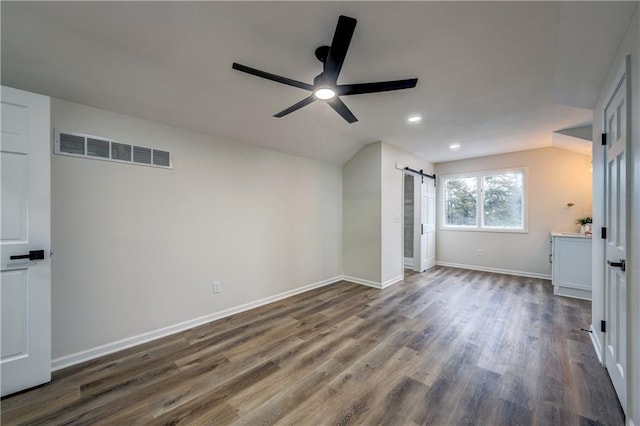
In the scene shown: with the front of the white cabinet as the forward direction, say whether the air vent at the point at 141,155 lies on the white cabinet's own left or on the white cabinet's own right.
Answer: on the white cabinet's own left

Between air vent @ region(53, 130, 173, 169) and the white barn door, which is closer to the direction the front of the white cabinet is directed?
the white barn door

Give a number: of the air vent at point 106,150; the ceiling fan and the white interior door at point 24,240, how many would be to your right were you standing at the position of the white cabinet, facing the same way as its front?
0

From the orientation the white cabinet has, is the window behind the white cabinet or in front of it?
in front

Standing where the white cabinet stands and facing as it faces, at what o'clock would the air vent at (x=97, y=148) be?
The air vent is roughly at 10 o'clock from the white cabinet.

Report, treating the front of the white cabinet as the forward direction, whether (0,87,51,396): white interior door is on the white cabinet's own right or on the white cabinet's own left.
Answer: on the white cabinet's own left

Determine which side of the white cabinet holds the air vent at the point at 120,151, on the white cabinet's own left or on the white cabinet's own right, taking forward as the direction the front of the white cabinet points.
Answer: on the white cabinet's own left

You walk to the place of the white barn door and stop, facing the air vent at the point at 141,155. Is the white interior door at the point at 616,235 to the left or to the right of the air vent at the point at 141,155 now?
left

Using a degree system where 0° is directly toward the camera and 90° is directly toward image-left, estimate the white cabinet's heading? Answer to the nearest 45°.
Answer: approximately 90°

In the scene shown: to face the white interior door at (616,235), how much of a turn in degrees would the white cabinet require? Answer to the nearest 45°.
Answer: approximately 90° to its left

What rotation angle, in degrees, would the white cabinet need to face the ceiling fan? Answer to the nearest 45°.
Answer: approximately 90° to its left

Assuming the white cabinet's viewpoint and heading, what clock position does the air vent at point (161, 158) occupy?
The air vent is roughly at 10 o'clock from the white cabinet.

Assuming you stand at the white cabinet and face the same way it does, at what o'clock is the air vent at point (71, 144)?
The air vent is roughly at 10 o'clock from the white cabinet.
